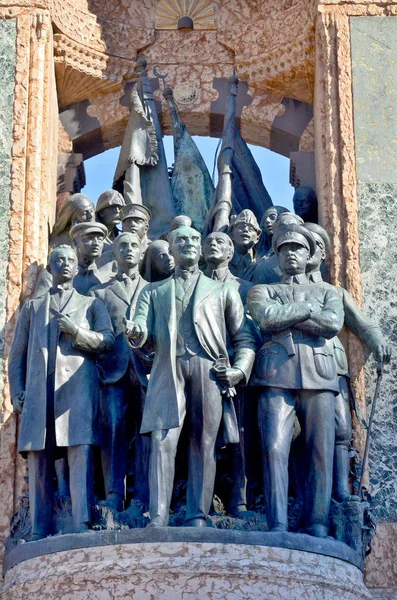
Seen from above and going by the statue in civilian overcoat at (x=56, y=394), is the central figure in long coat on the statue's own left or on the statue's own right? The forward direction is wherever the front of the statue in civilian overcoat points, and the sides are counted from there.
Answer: on the statue's own left

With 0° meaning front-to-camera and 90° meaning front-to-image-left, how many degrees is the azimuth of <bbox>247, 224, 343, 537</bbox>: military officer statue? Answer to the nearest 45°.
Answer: approximately 0°

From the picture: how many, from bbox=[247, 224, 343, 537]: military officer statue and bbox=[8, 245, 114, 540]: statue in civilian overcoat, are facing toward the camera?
2

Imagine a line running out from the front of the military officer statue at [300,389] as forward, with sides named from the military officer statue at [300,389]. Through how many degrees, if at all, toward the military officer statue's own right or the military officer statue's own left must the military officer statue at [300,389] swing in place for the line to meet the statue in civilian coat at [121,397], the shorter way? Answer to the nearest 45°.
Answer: approximately 90° to the military officer statue's own right

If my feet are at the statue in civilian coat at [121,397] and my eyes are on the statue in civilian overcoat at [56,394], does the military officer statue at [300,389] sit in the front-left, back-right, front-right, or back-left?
back-left

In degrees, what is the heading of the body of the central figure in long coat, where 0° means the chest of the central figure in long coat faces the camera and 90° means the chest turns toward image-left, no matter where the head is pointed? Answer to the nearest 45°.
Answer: approximately 0°
